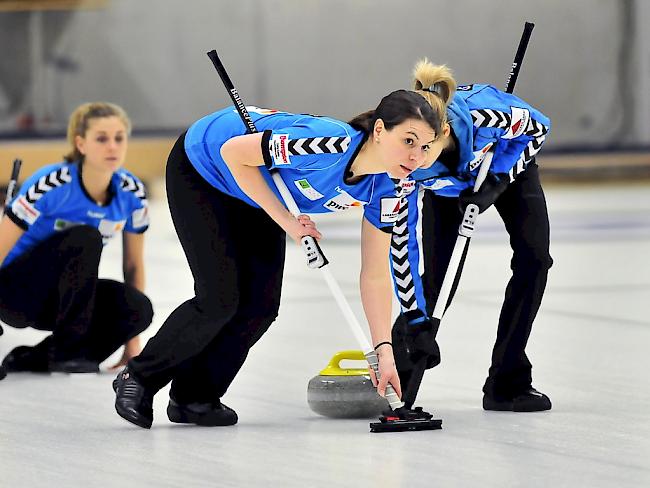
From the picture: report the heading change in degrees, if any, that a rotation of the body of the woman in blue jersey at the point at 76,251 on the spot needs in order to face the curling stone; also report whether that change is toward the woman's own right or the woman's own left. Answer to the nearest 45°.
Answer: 0° — they already face it

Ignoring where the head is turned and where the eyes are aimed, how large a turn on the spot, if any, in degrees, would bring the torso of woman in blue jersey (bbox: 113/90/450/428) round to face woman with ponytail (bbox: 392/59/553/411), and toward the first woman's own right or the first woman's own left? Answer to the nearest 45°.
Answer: approximately 45° to the first woman's own left

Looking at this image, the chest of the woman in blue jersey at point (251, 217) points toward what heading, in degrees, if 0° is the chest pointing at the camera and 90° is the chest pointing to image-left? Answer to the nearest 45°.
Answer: approximately 315°

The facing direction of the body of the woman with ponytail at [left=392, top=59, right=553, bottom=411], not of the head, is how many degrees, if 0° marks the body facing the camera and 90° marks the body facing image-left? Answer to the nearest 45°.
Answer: approximately 45°

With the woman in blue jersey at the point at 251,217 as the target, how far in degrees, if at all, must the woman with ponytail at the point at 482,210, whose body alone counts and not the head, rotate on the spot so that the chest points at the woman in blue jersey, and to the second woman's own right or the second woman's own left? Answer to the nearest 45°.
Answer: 0° — they already face them

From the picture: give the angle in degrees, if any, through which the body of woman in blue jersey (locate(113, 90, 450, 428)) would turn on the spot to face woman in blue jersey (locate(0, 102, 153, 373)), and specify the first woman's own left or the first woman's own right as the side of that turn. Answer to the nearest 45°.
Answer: approximately 180°

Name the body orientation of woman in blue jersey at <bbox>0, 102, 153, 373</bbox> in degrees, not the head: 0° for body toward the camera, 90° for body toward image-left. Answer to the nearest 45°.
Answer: approximately 315°
